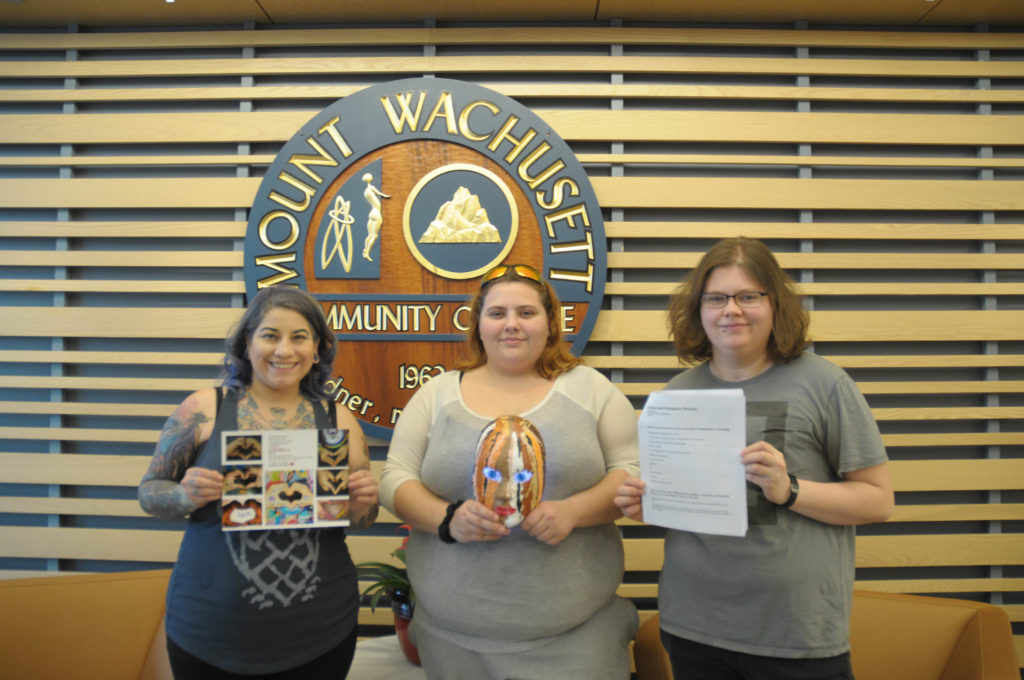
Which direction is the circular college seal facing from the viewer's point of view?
toward the camera

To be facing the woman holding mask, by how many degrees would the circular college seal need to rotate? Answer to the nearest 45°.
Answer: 0° — it already faces them

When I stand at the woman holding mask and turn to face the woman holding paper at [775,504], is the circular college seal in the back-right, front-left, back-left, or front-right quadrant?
back-left

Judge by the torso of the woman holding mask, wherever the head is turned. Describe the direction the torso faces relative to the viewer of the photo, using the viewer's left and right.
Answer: facing the viewer

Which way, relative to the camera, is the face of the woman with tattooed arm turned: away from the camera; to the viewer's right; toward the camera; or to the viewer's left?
toward the camera

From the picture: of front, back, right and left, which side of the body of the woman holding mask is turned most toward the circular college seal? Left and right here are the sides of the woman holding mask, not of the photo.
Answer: back

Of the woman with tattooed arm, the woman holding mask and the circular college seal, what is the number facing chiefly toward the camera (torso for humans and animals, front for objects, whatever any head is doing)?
3

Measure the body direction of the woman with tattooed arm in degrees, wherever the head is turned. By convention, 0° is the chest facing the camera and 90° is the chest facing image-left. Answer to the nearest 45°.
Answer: approximately 0°

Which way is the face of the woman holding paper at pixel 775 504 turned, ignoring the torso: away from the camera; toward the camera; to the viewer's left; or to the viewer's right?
toward the camera

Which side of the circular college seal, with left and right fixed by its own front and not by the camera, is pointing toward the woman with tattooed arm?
front

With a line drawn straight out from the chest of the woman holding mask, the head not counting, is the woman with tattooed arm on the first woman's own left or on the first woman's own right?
on the first woman's own right

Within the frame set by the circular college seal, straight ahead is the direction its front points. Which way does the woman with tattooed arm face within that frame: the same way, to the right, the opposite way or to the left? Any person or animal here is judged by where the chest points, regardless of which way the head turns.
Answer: the same way

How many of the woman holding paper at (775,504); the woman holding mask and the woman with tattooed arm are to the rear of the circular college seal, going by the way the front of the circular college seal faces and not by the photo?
0

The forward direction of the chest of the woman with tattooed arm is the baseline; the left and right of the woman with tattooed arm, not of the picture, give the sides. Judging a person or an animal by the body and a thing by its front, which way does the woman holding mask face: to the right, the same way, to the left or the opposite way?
the same way

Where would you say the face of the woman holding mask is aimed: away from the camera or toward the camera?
toward the camera

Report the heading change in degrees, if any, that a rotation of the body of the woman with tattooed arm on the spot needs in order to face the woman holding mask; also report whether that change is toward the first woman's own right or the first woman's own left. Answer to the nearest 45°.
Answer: approximately 90° to the first woman's own left
